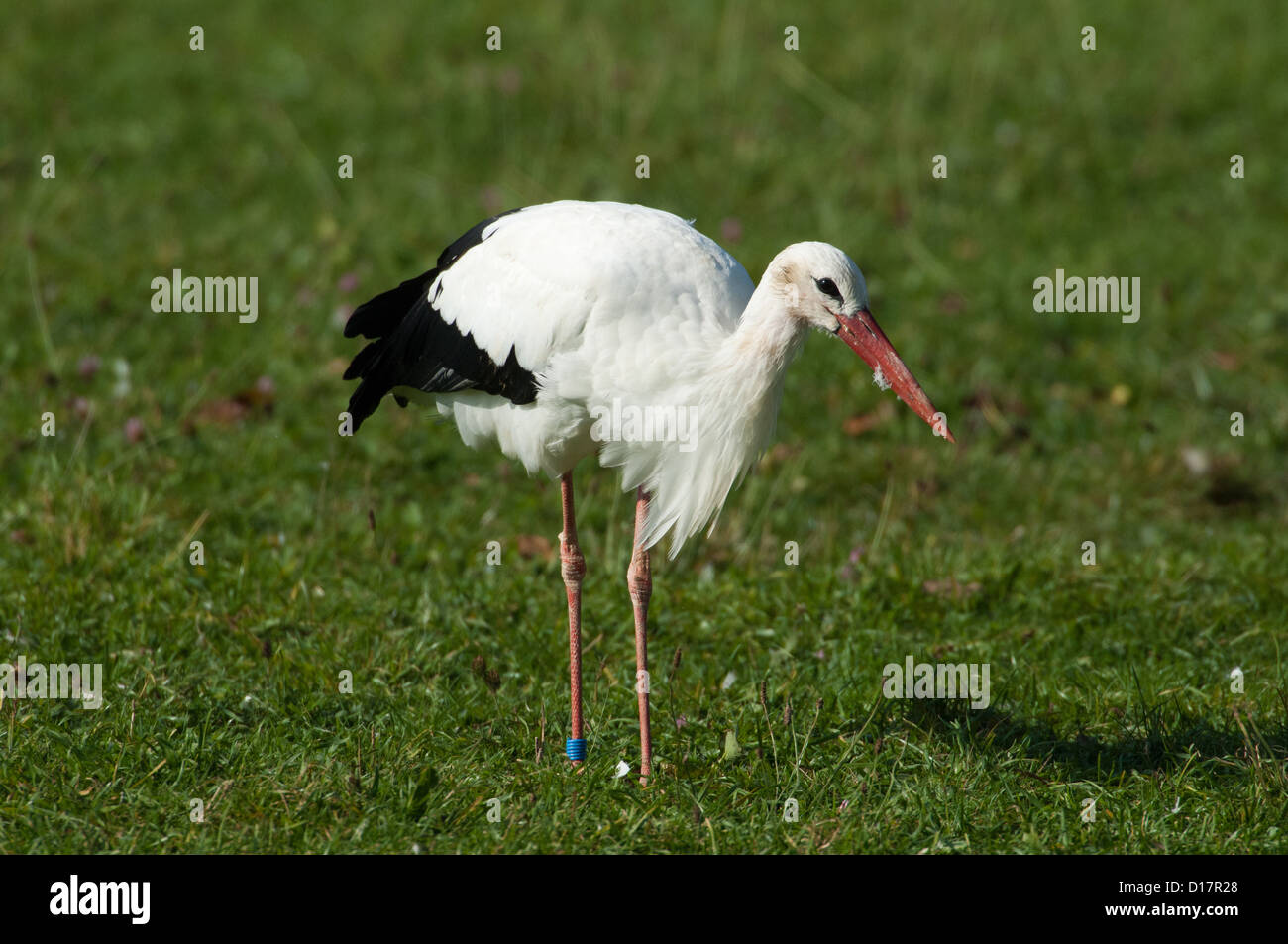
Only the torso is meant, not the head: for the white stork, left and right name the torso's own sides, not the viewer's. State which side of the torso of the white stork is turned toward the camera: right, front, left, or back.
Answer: right
